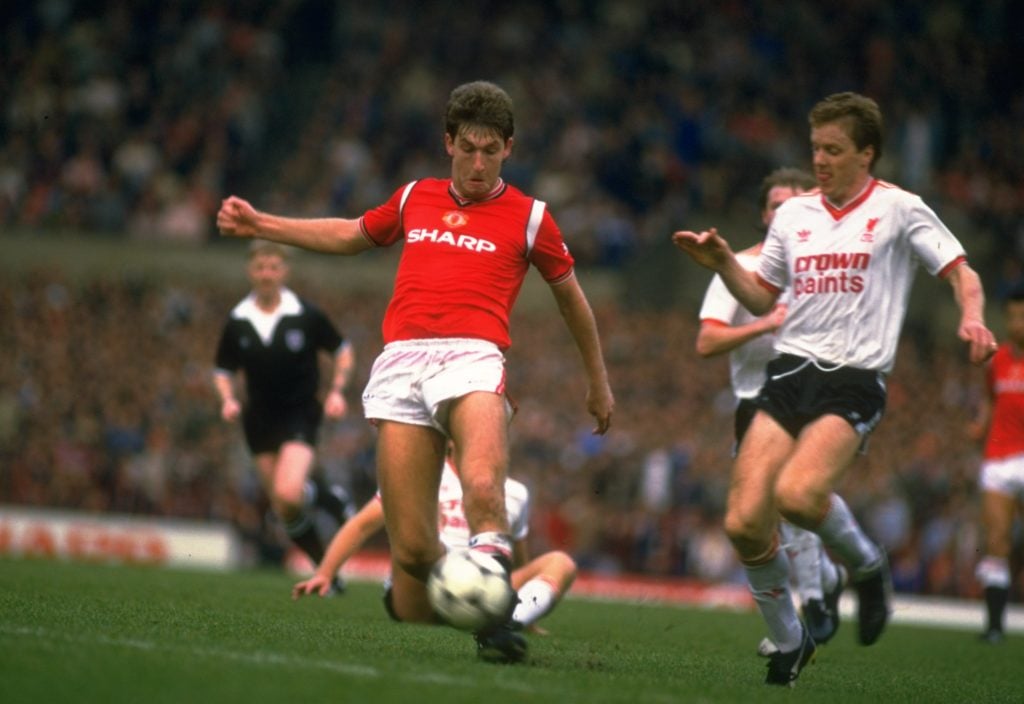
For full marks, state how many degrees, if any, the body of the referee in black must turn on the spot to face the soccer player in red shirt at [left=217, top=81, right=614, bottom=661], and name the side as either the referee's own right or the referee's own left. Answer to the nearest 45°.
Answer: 0° — they already face them

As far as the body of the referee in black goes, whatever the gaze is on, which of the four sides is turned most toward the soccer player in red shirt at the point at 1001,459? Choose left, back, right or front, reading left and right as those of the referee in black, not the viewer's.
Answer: left

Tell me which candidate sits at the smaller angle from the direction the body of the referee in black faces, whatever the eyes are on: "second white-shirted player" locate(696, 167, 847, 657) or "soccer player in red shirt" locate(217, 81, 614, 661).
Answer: the soccer player in red shirt

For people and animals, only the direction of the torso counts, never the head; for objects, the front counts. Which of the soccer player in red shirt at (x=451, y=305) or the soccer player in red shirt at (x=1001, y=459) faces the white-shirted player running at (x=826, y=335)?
the soccer player in red shirt at (x=1001, y=459)

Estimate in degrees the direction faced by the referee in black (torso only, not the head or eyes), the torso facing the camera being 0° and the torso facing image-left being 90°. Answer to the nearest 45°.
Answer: approximately 0°

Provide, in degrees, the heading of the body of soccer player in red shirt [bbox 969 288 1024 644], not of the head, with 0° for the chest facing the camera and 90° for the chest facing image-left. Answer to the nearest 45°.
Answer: approximately 0°
